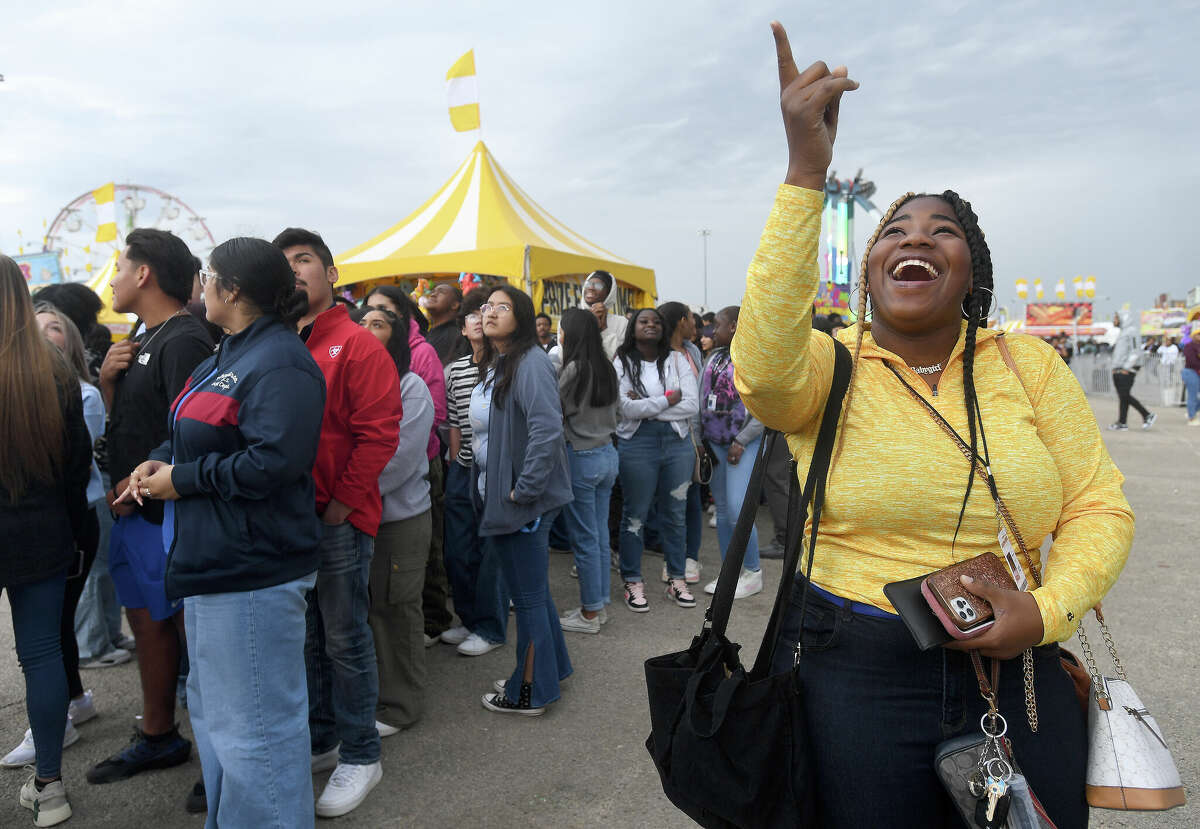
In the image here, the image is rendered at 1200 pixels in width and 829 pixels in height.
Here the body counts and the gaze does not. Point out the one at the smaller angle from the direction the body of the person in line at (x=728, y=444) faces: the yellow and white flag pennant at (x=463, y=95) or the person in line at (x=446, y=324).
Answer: the person in line

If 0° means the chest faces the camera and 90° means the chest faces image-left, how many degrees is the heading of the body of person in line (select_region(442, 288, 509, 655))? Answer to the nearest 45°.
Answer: approximately 45°

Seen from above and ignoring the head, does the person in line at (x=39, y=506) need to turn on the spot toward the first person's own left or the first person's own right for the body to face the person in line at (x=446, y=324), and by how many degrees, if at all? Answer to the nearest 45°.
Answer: approximately 45° to the first person's own right

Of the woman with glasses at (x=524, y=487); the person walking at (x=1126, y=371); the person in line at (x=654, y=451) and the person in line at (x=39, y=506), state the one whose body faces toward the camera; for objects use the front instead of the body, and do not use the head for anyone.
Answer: the person in line at (x=654, y=451)

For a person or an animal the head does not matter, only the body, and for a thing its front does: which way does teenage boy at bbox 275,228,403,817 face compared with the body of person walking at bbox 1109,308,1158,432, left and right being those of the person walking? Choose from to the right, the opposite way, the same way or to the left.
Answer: to the left

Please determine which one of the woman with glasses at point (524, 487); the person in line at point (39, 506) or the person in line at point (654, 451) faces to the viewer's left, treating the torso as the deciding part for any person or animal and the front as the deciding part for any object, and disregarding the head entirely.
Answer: the woman with glasses

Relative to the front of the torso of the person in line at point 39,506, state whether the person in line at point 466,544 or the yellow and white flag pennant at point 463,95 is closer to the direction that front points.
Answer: the yellow and white flag pennant

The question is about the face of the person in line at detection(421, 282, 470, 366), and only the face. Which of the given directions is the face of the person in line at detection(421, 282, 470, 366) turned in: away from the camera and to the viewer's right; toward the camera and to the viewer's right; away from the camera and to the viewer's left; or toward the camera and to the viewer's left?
toward the camera and to the viewer's left

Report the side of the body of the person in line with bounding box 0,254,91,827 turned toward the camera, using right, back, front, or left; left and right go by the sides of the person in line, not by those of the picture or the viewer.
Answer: back

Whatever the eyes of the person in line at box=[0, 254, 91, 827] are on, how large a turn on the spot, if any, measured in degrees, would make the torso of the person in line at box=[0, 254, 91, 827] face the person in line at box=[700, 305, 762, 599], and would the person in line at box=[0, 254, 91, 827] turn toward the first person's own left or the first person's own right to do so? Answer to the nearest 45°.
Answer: approximately 90° to the first person's own right

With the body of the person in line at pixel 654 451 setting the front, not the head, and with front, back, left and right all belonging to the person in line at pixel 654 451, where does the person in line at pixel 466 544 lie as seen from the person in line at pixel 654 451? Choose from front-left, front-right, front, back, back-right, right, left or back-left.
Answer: front-right
